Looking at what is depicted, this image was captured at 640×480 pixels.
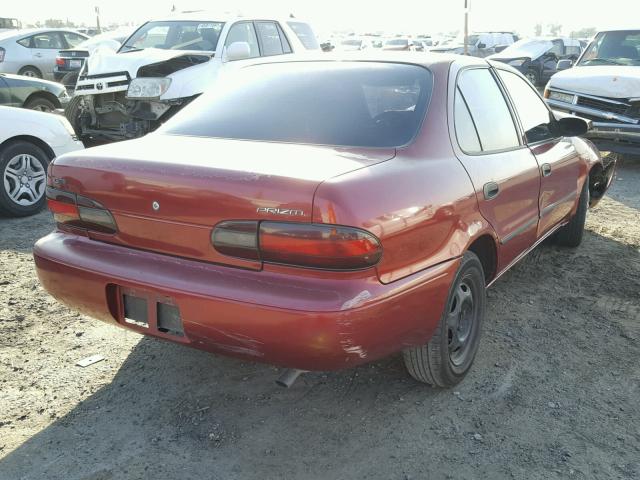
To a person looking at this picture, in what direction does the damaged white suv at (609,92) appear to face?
facing the viewer and to the left of the viewer

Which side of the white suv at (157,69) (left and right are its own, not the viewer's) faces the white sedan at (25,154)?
front

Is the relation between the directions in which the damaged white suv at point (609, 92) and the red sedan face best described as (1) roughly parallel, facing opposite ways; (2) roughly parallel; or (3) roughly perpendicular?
roughly parallel, facing opposite ways

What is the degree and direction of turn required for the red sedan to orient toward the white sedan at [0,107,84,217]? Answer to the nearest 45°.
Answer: approximately 90° to its left

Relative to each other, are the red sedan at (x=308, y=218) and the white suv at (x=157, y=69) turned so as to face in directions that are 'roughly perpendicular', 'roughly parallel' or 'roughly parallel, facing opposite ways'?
roughly parallel, facing opposite ways

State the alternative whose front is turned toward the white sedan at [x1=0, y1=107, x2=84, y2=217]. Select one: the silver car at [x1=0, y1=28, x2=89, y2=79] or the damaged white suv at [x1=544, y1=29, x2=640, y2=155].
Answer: the damaged white suv

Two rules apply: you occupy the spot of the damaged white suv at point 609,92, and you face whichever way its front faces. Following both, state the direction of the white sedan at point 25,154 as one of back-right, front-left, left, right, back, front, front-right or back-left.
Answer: front

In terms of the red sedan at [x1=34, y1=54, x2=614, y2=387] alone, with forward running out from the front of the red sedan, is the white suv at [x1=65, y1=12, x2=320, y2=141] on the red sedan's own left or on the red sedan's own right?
on the red sedan's own left

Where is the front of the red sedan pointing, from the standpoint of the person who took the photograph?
facing away from the viewer and to the right of the viewer

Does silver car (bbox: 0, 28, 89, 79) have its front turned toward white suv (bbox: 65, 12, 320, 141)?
no

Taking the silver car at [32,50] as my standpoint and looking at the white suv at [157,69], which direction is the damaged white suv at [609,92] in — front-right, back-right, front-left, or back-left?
front-left
